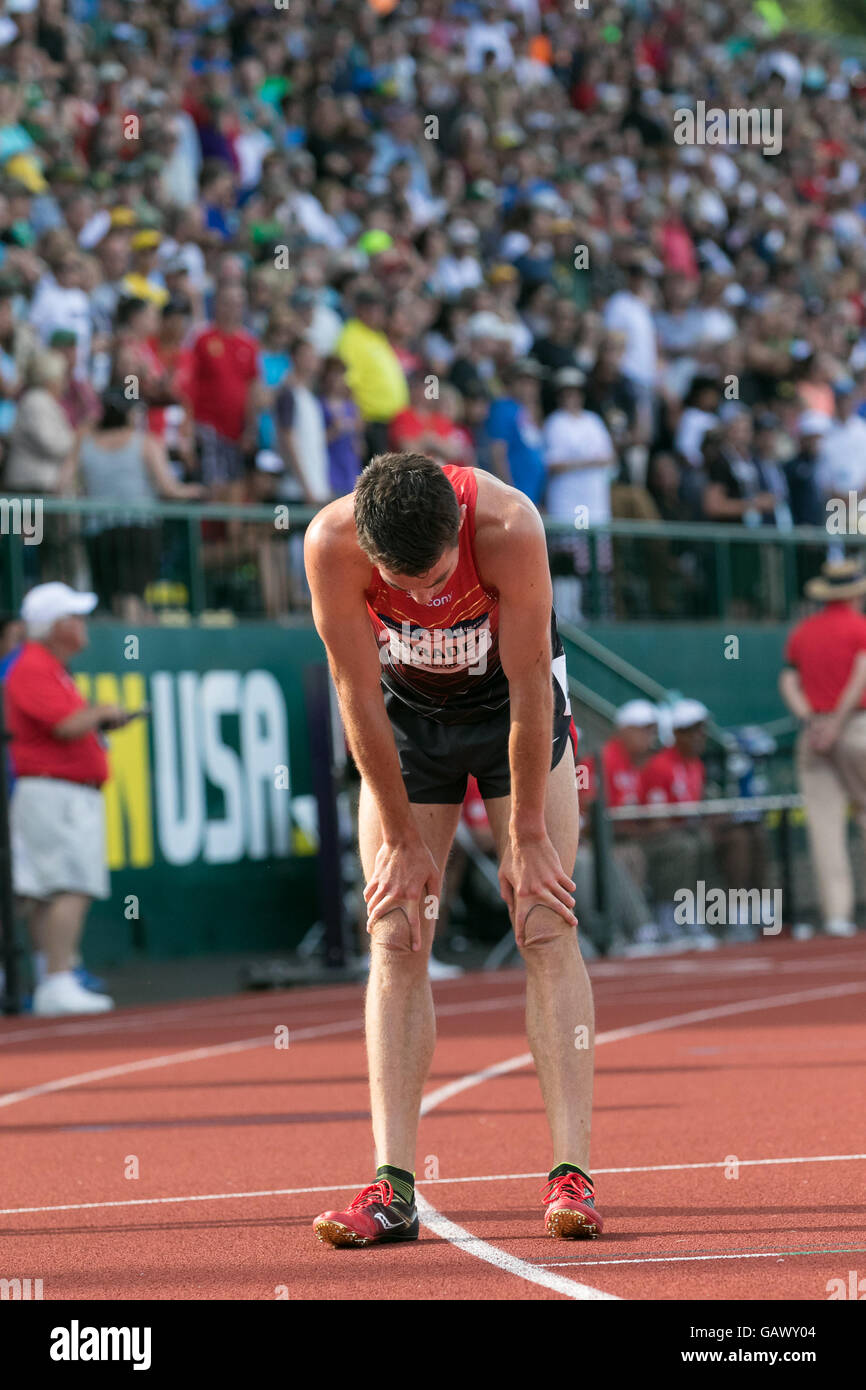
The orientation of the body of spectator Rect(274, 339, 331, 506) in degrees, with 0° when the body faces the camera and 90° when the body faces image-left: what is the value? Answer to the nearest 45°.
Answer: approximately 315°

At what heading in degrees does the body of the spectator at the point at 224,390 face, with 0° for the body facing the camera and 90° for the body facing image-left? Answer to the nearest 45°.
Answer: approximately 0°

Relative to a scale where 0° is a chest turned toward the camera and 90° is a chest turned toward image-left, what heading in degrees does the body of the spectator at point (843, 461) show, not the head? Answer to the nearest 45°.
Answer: approximately 0°

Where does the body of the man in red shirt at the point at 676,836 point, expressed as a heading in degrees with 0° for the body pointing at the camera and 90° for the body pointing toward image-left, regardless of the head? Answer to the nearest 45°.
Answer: approximately 315°

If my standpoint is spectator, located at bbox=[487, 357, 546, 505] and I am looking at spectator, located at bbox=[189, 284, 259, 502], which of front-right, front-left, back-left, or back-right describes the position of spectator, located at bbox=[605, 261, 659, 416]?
back-right

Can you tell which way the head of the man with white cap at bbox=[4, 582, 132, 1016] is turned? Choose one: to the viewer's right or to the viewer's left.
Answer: to the viewer's right

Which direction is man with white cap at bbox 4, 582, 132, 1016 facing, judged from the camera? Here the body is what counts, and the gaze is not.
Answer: to the viewer's right

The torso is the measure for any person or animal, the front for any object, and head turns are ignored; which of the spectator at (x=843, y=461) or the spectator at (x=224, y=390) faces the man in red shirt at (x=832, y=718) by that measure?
the spectator at (x=843, y=461)

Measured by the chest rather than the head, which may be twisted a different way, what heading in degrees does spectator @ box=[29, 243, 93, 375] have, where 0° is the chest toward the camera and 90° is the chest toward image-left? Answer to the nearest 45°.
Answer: approximately 315°
